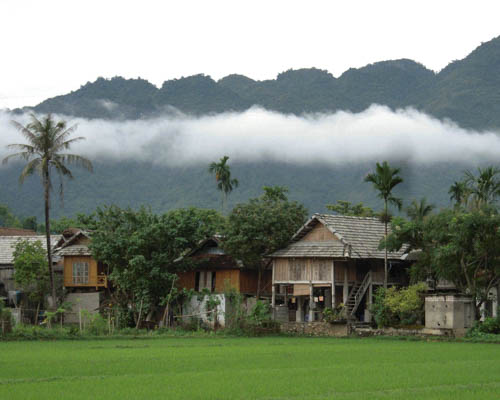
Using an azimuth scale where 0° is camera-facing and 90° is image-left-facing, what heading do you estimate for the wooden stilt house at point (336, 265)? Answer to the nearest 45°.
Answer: approximately 315°

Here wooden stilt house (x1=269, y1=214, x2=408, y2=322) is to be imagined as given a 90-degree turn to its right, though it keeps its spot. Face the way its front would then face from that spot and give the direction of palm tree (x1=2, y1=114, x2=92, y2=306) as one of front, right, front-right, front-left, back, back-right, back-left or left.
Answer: front-right

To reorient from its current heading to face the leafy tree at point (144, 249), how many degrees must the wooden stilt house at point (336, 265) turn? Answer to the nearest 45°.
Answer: approximately 135° to its right

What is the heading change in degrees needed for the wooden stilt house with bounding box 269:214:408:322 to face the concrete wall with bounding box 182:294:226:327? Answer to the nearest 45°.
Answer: approximately 135° to its right

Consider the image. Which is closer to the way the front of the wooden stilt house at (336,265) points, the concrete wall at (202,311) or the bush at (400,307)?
the bush

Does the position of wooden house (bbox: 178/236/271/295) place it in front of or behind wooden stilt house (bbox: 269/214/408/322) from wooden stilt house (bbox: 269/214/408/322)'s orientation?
behind

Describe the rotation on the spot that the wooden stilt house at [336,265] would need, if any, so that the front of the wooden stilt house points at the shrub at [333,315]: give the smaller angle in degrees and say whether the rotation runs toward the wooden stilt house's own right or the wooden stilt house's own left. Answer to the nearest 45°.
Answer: approximately 45° to the wooden stilt house's own right

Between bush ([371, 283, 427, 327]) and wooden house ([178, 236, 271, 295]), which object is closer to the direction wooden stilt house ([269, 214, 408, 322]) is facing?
the bush

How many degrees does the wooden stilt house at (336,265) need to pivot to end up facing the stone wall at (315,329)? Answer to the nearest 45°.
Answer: approximately 45° to its right
